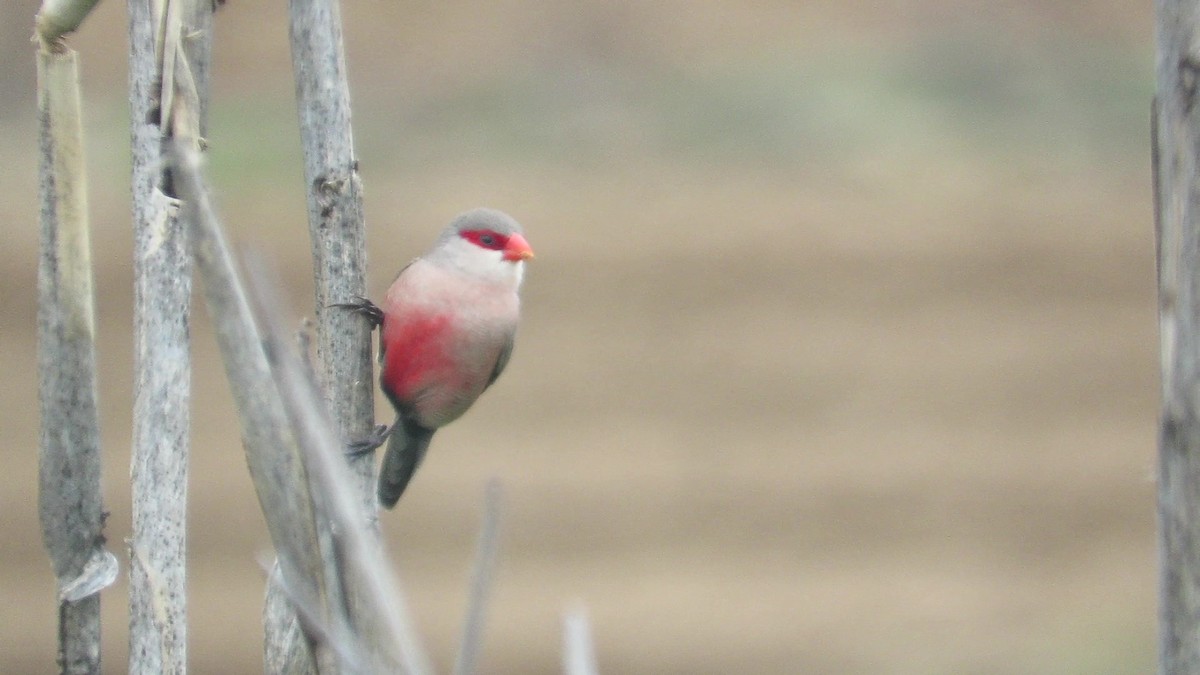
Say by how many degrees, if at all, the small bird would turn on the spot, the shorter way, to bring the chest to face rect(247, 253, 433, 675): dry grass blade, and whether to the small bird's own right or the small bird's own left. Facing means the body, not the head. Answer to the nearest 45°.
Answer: approximately 45° to the small bird's own right

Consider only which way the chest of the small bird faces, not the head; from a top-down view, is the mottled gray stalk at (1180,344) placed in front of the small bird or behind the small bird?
in front

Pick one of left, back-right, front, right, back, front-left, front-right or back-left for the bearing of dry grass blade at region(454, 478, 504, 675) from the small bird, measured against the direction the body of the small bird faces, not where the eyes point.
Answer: front-right

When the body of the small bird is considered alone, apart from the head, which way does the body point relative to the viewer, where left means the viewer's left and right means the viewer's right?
facing the viewer and to the right of the viewer
